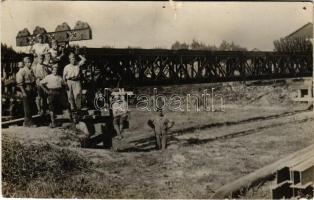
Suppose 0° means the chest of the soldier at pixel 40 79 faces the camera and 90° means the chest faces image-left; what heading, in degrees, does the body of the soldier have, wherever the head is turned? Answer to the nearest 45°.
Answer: approximately 0°

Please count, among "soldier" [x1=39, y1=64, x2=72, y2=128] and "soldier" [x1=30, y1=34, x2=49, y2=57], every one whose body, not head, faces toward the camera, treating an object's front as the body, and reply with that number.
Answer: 2

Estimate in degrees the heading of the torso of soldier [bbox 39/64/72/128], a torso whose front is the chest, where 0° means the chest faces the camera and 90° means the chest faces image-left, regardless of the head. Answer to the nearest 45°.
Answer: approximately 0°

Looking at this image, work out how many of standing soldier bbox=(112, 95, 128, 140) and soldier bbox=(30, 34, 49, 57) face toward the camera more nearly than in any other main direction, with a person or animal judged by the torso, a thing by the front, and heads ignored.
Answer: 2
